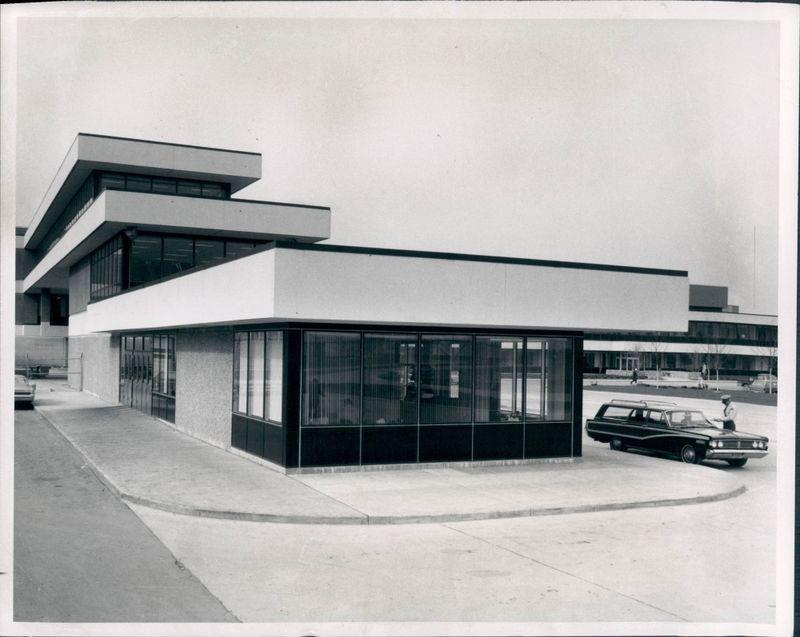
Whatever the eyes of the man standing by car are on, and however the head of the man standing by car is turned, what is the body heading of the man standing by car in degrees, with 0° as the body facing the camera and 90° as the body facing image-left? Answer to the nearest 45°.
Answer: approximately 90°

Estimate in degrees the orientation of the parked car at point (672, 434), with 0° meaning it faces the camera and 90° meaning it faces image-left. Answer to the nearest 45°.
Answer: approximately 315°

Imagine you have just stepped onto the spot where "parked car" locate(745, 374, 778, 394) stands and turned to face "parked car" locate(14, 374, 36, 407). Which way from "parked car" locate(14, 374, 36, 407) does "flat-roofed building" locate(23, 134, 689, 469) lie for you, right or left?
left

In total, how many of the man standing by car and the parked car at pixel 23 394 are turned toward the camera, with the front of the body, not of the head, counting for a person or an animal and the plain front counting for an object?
1
